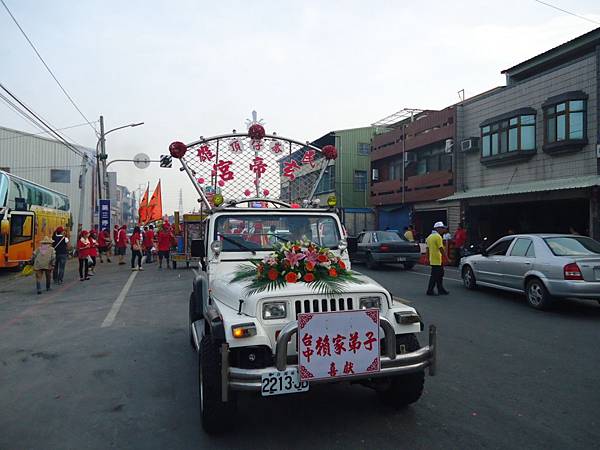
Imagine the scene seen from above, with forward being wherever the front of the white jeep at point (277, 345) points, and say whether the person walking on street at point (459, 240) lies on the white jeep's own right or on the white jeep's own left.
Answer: on the white jeep's own left

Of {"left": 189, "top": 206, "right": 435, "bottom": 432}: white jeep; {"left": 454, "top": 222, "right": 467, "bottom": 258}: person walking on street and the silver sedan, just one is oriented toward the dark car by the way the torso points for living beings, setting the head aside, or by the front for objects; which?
the silver sedan

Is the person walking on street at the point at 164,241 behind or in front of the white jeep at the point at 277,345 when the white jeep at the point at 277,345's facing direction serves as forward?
behind

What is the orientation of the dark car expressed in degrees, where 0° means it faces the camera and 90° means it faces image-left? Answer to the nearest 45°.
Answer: approximately 135°

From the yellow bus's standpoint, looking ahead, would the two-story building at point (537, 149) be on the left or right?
on its left

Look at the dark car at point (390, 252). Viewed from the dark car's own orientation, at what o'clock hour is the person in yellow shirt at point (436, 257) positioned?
The person in yellow shirt is roughly at 7 o'clock from the dark car.

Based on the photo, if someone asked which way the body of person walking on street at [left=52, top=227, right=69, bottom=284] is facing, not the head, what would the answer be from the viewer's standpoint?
away from the camera
